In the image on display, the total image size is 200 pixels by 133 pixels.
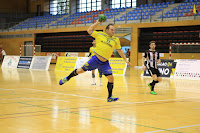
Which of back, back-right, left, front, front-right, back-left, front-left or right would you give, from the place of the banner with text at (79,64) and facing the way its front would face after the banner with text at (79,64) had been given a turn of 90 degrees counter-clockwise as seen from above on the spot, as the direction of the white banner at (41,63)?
back-left

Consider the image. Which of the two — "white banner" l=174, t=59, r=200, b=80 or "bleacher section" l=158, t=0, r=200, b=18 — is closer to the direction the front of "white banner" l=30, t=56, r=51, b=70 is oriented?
the white banner

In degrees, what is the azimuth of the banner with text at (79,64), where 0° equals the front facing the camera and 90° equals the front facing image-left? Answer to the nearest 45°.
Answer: approximately 0°

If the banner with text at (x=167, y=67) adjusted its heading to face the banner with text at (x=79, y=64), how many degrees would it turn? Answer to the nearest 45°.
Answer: approximately 135° to its right

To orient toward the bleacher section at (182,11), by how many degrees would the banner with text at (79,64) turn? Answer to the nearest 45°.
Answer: approximately 135° to its left

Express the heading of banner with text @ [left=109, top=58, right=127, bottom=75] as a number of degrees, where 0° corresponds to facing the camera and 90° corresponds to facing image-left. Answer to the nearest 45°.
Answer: approximately 0°

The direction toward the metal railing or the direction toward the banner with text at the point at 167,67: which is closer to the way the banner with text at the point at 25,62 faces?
the banner with text
